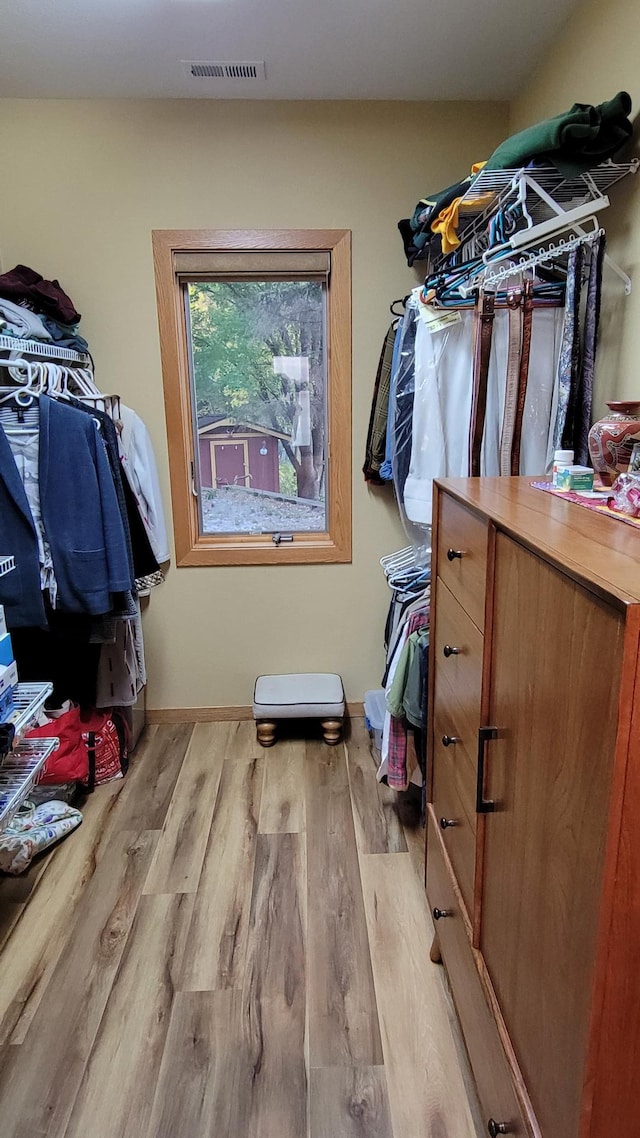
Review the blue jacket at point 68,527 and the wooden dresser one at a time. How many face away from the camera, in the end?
0

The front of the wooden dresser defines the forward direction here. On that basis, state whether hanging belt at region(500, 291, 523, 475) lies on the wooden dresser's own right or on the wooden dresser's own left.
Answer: on the wooden dresser's own right

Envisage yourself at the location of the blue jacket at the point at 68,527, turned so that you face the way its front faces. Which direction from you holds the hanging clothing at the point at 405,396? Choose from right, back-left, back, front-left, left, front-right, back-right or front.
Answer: left

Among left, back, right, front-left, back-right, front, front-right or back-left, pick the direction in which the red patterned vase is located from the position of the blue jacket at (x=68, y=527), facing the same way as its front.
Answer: front-left

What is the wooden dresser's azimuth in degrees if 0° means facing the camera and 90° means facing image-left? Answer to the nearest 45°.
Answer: approximately 45°

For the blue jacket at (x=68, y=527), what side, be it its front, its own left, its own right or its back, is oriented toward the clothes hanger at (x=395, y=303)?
left

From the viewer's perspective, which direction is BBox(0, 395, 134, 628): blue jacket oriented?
toward the camera

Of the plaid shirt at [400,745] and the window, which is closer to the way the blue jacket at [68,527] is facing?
the plaid shirt

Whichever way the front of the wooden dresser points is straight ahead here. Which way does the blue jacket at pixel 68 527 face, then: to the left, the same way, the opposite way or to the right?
to the left

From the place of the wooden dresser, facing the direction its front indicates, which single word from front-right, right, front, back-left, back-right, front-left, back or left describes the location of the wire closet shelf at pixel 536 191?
back-right
